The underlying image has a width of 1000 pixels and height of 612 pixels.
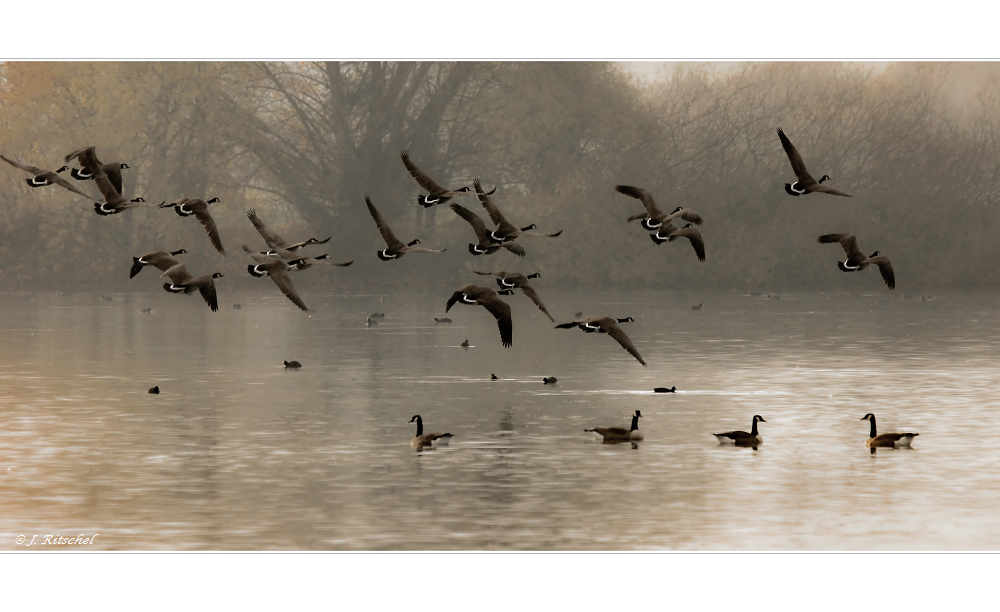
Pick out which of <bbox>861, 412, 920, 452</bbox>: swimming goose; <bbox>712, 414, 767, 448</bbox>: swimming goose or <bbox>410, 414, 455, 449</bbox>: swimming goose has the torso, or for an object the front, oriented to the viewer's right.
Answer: <bbox>712, 414, 767, 448</bbox>: swimming goose

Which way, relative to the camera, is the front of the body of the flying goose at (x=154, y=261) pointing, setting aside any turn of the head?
to the viewer's right

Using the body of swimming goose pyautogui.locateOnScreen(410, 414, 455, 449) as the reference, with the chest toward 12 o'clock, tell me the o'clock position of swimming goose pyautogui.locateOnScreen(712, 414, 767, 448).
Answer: swimming goose pyautogui.locateOnScreen(712, 414, 767, 448) is roughly at 6 o'clock from swimming goose pyautogui.locateOnScreen(410, 414, 455, 449).

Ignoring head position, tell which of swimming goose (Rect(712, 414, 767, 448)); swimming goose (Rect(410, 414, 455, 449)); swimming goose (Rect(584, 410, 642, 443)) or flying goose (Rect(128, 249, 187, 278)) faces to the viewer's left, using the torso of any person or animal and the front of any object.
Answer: swimming goose (Rect(410, 414, 455, 449))

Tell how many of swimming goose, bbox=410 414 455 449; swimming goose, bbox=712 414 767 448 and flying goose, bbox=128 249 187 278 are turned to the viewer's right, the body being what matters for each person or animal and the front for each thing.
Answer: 2

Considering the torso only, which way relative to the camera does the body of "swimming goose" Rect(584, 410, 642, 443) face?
to the viewer's right

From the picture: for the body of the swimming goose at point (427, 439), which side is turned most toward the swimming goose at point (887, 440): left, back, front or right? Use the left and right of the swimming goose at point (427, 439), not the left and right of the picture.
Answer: back

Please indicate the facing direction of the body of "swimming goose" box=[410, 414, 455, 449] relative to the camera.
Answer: to the viewer's left

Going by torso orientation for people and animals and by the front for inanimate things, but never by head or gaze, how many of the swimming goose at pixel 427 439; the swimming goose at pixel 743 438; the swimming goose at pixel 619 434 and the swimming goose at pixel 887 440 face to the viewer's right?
2

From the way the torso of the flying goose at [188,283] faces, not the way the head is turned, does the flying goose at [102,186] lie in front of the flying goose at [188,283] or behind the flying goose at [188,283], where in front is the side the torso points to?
behind

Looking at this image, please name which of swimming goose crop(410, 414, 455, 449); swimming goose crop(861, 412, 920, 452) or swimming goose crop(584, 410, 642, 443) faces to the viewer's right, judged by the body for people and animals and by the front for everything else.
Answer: swimming goose crop(584, 410, 642, 443)

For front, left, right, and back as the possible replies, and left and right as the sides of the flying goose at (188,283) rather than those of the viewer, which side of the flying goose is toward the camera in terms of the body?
right

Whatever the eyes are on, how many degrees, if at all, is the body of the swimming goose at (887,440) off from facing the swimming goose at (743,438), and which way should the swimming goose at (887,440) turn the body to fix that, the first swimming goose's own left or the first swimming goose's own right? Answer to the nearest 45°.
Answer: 0° — it already faces it

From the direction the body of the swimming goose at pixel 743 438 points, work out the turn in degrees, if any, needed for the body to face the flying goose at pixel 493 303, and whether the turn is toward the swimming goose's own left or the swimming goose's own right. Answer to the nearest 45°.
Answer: approximately 180°

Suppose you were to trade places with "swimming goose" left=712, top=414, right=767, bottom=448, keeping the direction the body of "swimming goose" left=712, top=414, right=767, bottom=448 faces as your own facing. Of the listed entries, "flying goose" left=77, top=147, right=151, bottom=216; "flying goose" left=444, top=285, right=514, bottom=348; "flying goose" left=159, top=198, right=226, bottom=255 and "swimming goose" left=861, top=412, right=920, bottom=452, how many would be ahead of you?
1

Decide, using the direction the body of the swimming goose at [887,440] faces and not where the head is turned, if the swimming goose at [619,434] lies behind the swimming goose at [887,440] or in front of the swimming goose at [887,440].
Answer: in front

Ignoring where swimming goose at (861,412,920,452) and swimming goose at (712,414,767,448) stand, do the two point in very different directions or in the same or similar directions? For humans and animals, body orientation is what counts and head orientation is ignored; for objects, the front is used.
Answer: very different directions

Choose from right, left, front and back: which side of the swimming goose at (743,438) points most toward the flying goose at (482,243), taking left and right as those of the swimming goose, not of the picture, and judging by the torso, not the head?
back

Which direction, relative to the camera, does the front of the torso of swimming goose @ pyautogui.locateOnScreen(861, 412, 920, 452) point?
to the viewer's left
